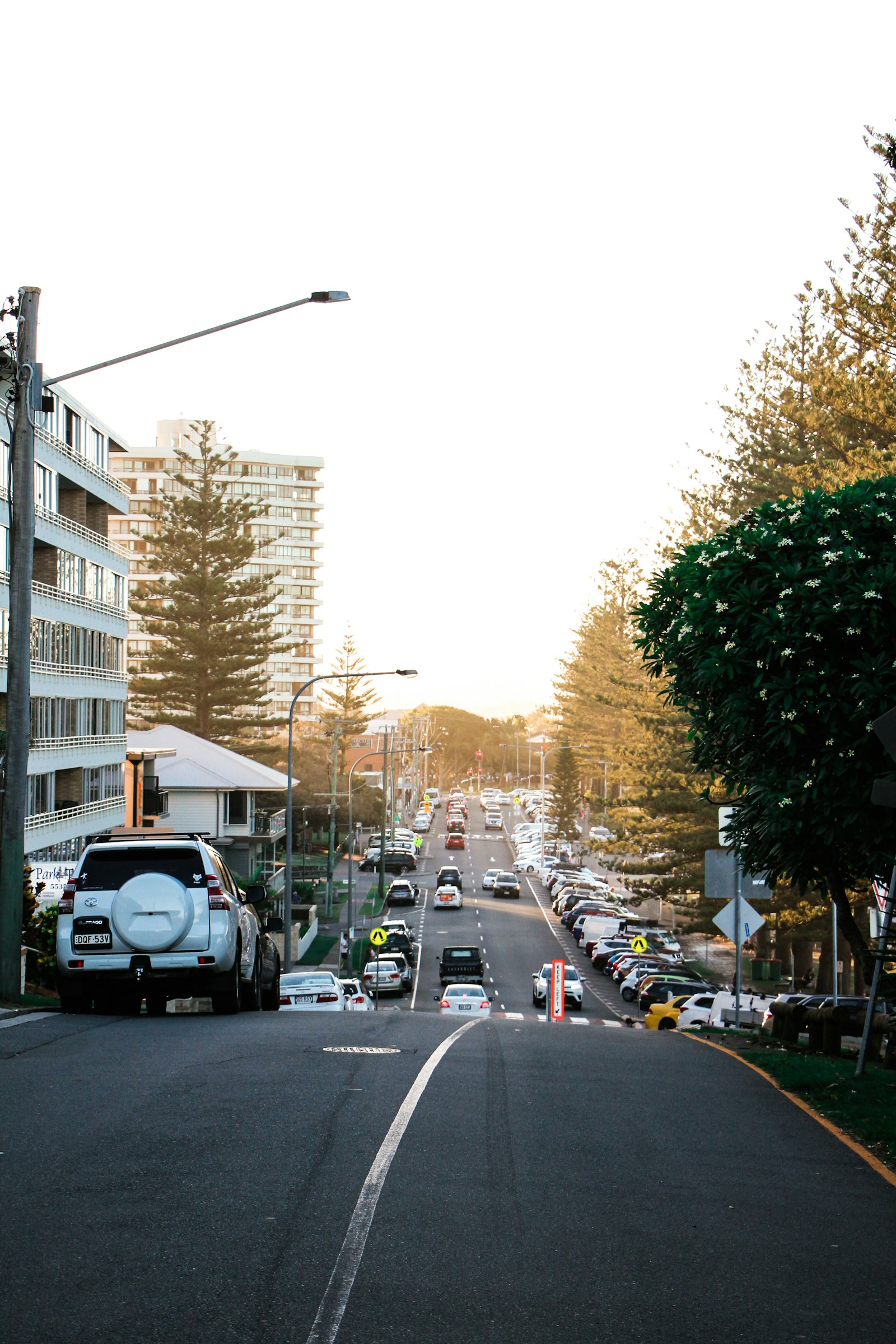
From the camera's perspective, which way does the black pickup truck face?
away from the camera

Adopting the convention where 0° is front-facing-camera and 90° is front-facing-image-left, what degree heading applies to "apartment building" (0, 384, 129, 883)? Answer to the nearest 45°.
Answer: approximately 315°

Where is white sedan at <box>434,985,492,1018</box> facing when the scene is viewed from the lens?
facing away from the viewer

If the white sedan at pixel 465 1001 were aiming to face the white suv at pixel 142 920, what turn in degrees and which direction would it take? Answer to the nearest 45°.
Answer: approximately 180°

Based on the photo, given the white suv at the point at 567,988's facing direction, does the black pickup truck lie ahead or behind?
behind

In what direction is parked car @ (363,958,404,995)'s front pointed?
away from the camera

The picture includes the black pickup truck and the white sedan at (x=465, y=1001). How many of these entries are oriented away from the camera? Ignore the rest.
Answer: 2

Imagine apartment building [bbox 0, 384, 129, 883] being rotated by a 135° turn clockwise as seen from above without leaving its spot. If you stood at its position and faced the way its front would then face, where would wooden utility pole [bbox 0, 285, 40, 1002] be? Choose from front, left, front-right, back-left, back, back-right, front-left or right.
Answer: left

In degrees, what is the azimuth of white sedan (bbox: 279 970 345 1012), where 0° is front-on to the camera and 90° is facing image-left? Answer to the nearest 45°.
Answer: approximately 180°

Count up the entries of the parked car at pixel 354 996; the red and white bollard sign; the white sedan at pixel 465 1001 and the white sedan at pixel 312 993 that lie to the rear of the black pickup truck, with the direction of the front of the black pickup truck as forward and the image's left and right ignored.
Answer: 4

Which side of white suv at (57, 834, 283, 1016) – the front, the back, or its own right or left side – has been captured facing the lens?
back

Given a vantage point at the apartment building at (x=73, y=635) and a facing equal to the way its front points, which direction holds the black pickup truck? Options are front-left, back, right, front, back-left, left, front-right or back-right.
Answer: front-left

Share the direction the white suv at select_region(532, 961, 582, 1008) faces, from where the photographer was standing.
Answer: facing the viewer

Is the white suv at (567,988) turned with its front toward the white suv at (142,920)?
yes
